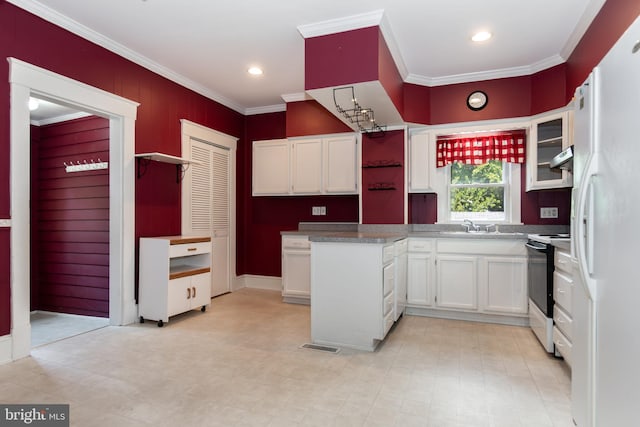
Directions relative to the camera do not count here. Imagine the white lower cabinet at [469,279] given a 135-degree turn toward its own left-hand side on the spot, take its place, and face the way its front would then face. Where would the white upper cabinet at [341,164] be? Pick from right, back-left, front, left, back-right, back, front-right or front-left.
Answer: back-left

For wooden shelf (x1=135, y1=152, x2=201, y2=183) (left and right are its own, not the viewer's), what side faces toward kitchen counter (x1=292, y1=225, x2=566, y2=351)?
front

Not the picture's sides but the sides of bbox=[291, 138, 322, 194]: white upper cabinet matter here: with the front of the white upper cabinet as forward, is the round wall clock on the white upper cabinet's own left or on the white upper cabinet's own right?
on the white upper cabinet's own left

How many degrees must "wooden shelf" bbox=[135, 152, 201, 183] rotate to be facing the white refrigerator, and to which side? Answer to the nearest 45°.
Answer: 0° — it already faces it

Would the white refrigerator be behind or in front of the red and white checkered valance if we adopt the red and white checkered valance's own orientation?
in front

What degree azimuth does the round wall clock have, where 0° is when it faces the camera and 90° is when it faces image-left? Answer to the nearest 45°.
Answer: approximately 0°

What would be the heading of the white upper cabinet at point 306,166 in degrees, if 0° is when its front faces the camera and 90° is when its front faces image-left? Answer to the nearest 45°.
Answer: approximately 0°

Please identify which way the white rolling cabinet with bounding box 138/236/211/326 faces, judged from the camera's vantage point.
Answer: facing the viewer and to the right of the viewer

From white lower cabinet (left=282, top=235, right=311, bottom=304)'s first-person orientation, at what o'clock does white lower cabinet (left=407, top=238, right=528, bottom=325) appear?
white lower cabinet (left=407, top=238, right=528, bottom=325) is roughly at 10 o'clock from white lower cabinet (left=282, top=235, right=311, bottom=304).
